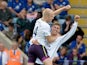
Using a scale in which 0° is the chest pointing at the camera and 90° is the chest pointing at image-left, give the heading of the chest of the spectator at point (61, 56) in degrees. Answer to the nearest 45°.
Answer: approximately 45°

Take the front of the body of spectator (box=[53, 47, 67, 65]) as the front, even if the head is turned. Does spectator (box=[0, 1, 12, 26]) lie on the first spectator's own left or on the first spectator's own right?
on the first spectator's own right

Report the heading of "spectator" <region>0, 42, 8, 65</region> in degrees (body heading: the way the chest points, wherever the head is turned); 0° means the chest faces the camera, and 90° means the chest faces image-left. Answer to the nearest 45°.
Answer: approximately 0°

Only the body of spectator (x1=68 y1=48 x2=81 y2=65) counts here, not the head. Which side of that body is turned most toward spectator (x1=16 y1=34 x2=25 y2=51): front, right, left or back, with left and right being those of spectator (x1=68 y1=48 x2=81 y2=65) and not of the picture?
right
